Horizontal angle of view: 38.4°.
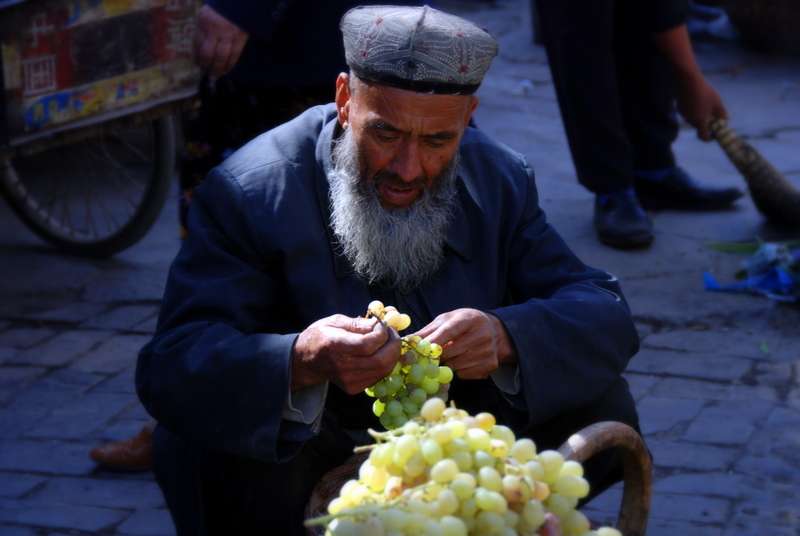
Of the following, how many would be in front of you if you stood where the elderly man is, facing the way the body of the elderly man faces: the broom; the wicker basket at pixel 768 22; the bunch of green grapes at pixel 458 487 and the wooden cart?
1

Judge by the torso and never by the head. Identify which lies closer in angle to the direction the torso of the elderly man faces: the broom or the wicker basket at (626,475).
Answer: the wicker basket

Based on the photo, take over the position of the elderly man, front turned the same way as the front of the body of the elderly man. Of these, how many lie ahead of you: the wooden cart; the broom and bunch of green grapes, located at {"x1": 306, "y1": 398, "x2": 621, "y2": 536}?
1

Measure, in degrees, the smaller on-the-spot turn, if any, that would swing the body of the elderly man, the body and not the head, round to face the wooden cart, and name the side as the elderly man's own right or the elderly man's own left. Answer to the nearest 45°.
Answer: approximately 135° to the elderly man's own right

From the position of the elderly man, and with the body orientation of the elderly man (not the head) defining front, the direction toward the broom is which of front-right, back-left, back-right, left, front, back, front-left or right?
back-left

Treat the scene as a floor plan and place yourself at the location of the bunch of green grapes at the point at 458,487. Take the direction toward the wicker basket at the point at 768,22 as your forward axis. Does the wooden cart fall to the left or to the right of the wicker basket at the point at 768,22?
left

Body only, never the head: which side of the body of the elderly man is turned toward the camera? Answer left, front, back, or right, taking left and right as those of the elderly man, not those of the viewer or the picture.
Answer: front

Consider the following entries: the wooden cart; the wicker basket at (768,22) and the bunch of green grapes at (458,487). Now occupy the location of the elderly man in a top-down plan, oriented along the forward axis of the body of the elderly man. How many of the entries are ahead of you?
1

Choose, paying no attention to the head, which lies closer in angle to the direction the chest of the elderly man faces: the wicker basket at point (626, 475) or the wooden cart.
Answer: the wicker basket

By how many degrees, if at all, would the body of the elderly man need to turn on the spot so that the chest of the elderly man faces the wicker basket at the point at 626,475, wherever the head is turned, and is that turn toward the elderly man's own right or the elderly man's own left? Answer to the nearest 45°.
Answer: approximately 45° to the elderly man's own left

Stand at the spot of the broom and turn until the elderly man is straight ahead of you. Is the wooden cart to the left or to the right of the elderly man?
right

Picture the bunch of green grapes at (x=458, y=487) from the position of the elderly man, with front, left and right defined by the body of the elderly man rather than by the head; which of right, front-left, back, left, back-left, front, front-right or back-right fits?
front
